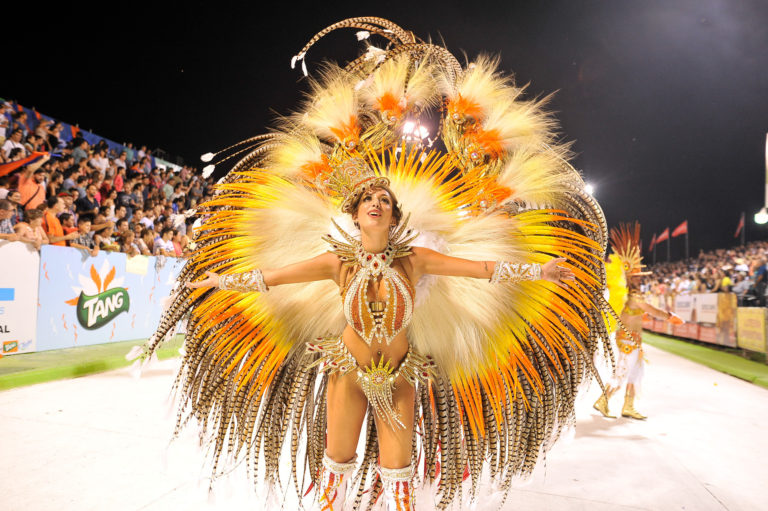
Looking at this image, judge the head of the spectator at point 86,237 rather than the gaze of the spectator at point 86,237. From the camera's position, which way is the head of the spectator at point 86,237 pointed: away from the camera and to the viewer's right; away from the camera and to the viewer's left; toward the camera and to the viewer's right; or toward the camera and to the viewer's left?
toward the camera and to the viewer's right

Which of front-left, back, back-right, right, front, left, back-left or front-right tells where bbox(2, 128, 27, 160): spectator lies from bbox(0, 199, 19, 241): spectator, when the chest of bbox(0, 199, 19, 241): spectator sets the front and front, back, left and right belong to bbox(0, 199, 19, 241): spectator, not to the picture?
back-left

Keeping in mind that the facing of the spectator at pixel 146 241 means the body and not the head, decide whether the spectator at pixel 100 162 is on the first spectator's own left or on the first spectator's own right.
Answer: on the first spectator's own left

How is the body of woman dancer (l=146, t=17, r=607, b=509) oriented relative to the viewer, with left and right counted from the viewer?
facing the viewer

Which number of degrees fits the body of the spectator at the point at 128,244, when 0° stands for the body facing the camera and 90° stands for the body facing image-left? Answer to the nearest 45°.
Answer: approximately 315°

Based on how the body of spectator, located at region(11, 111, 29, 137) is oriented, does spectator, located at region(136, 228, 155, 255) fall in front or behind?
in front

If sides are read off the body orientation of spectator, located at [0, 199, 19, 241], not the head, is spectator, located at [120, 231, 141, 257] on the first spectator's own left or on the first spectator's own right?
on the first spectator's own left

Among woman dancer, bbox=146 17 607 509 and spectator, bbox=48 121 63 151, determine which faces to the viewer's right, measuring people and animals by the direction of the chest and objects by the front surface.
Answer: the spectator

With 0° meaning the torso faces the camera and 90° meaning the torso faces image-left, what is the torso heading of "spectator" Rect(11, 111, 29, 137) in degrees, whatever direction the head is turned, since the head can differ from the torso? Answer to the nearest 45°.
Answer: approximately 315°

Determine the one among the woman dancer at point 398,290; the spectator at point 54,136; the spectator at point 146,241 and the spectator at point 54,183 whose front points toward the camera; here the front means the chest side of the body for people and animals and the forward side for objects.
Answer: the woman dancer

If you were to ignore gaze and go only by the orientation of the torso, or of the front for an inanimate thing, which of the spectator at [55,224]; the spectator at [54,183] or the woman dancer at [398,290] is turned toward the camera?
the woman dancer

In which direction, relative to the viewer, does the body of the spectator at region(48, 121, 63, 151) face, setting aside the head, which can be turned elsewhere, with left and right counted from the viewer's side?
facing to the right of the viewer

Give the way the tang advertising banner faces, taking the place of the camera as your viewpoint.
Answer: facing the viewer and to the right of the viewer
